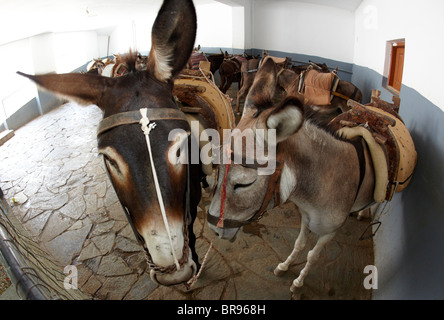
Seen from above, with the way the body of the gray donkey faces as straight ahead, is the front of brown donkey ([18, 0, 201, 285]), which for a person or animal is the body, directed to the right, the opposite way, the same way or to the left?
to the left

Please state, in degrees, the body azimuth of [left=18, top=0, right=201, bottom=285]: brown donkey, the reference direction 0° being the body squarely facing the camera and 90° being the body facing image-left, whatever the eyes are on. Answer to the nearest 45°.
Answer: approximately 0°

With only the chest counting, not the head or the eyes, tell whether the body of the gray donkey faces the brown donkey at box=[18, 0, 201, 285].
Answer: yes

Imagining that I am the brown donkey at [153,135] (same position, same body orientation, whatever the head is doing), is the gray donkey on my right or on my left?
on my left

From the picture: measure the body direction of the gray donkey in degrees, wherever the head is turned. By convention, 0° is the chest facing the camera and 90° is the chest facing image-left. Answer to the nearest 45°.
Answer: approximately 45°
